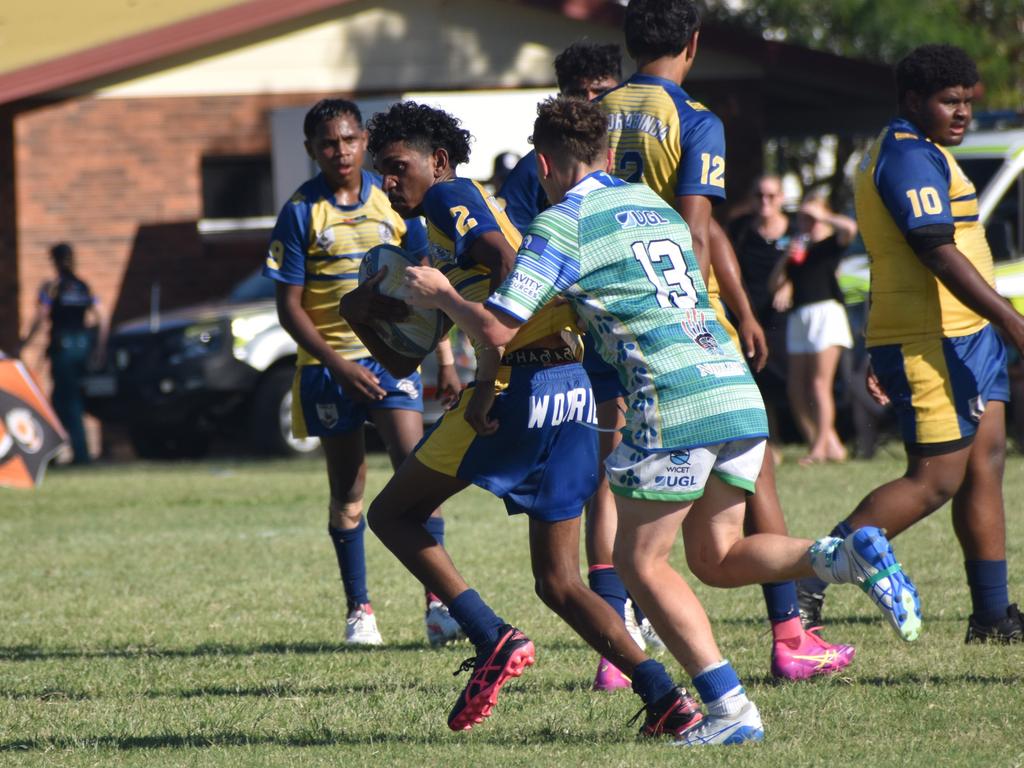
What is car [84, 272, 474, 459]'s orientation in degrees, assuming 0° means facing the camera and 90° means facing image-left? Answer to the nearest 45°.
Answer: approximately 45°

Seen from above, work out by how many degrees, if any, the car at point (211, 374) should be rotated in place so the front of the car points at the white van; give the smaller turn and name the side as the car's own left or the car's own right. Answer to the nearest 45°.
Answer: approximately 135° to the car's own left

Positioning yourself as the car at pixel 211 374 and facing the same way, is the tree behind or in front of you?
behind

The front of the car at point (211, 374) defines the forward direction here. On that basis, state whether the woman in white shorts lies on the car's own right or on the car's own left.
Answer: on the car's own left
